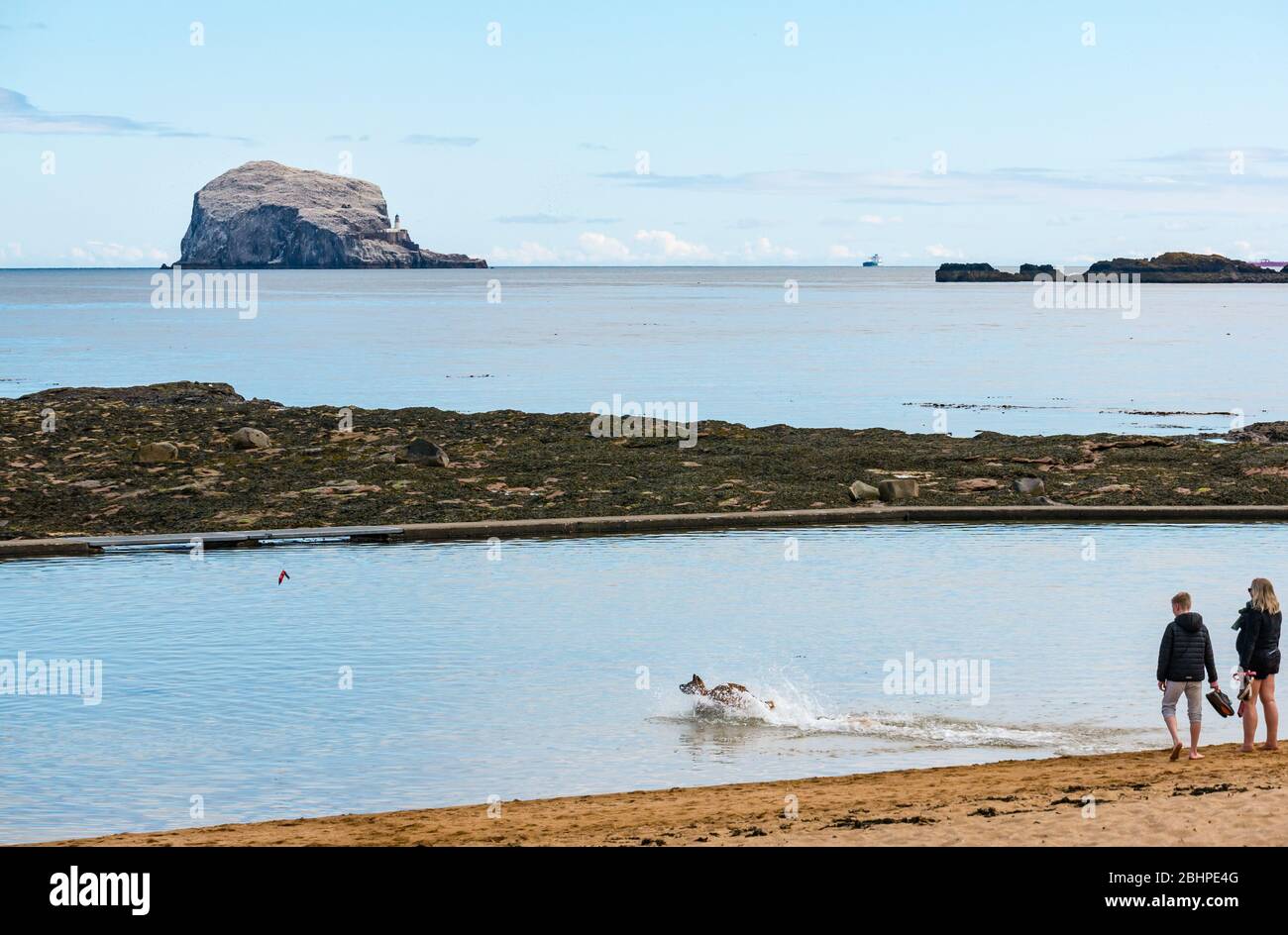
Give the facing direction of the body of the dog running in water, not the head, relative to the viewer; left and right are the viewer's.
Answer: facing to the left of the viewer

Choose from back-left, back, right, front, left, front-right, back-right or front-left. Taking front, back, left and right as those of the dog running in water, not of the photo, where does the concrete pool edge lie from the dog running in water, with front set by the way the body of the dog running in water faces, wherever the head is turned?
right

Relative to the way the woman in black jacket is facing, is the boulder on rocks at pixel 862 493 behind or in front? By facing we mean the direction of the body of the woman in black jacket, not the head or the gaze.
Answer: in front

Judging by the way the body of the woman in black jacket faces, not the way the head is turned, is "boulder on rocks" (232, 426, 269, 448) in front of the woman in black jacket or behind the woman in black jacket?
in front

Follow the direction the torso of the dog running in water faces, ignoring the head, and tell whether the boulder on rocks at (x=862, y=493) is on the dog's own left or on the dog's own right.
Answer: on the dog's own right

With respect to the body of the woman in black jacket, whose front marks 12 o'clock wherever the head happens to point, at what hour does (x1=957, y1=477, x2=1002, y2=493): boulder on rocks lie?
The boulder on rocks is roughly at 1 o'clock from the woman in black jacket.

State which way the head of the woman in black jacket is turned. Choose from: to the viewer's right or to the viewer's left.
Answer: to the viewer's left

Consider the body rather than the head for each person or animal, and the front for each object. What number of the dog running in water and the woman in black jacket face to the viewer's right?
0

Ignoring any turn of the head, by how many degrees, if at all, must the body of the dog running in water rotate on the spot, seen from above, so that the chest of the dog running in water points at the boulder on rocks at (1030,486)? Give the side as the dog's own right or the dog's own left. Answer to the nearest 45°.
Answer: approximately 90° to the dog's own right

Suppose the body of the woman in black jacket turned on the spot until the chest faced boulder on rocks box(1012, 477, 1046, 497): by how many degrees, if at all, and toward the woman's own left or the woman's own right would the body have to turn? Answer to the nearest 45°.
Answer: approximately 45° to the woman's own right

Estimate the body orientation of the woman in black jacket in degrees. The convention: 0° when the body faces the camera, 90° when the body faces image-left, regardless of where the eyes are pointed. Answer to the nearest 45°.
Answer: approximately 135°
